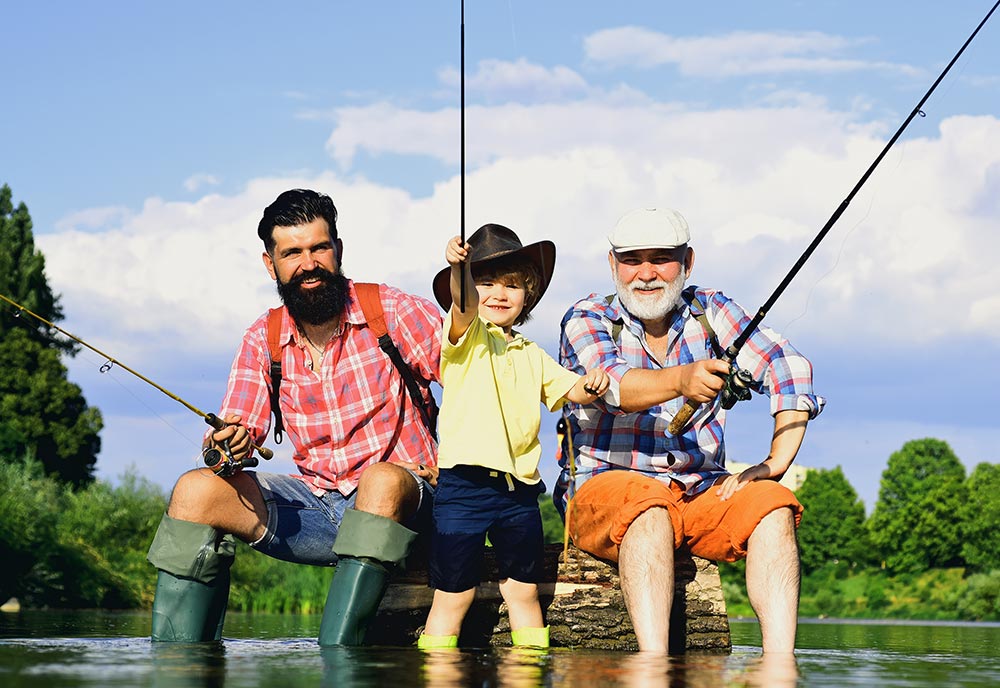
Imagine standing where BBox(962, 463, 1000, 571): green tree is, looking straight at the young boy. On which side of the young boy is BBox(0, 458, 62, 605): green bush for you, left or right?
right

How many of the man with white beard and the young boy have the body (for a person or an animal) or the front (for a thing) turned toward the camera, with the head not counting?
2

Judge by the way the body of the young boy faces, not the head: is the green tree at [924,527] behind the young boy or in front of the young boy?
behind

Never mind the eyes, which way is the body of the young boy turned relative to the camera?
toward the camera

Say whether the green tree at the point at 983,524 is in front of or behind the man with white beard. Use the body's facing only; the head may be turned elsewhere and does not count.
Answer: behind

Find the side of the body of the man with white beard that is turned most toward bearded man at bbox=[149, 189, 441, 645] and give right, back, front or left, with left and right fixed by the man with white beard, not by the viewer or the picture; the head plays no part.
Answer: right

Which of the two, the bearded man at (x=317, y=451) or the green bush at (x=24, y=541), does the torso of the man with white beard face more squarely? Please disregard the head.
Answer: the bearded man

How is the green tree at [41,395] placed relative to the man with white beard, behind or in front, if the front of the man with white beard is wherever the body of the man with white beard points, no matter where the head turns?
behind

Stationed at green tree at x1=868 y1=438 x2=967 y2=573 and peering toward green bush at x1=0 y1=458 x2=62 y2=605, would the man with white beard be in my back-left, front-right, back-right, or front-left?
front-left

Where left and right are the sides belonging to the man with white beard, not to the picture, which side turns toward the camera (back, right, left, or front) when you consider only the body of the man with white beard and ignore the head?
front

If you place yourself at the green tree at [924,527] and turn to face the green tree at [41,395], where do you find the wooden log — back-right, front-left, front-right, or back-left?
front-left

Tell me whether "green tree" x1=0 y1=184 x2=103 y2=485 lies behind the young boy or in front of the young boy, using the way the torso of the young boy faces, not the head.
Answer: behind

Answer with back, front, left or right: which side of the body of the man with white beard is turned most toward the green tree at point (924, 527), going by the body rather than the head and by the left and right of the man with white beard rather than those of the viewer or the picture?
back
